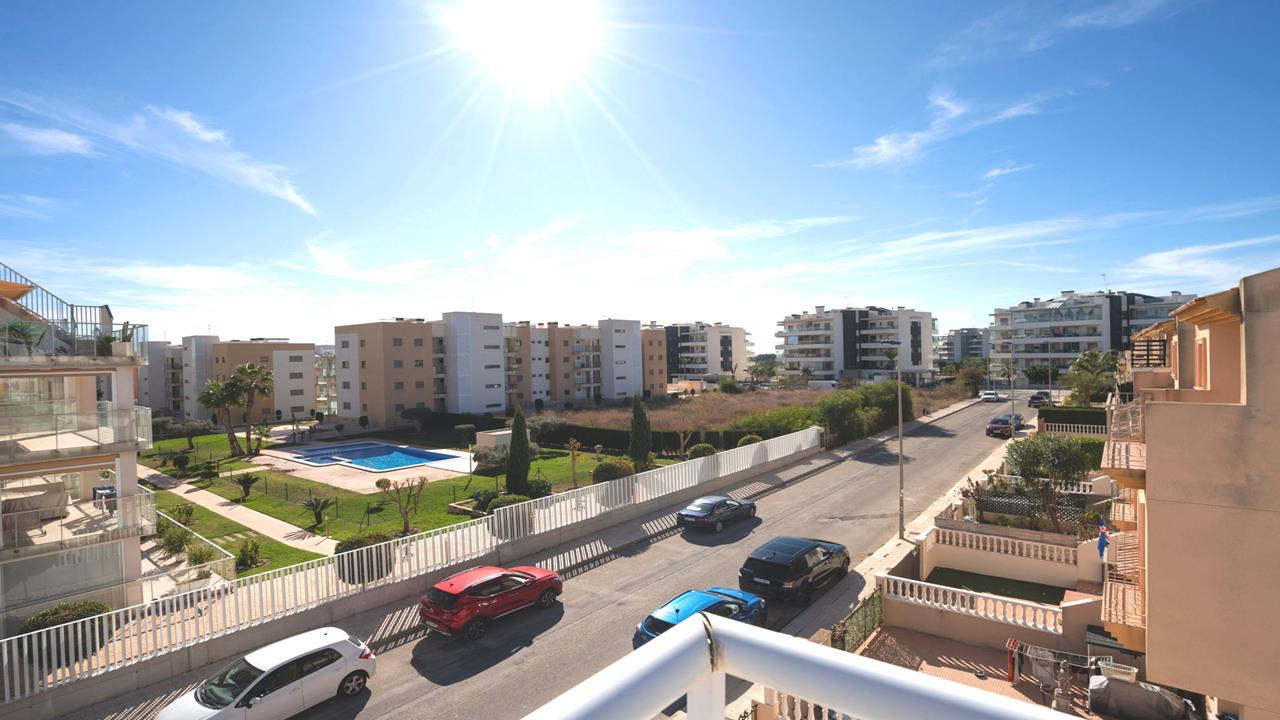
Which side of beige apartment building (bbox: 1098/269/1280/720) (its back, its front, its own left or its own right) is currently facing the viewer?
left

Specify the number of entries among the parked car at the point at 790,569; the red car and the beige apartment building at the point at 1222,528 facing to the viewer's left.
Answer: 1

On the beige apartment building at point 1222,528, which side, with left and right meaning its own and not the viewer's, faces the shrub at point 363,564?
front

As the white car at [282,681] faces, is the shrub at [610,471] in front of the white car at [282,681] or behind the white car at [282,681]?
behind

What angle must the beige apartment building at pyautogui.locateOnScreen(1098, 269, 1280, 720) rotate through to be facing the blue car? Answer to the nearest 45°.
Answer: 0° — it already faces it

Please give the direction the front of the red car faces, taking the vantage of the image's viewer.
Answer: facing away from the viewer and to the right of the viewer

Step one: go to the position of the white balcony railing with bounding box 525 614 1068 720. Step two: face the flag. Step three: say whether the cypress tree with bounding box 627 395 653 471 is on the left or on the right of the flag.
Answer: left

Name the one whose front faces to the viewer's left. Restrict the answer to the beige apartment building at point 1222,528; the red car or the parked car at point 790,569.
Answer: the beige apartment building

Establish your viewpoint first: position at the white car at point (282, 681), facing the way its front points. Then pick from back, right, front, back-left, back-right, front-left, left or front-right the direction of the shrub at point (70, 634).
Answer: right

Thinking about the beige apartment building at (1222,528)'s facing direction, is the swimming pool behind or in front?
in front

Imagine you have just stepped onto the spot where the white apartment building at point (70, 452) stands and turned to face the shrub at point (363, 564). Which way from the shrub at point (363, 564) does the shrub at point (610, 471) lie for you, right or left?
left
